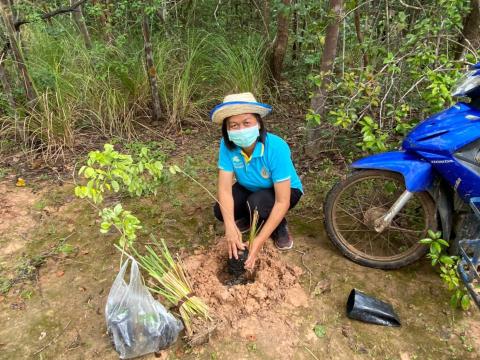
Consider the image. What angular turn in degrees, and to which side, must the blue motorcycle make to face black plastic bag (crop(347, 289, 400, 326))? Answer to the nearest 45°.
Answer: approximately 90° to its left

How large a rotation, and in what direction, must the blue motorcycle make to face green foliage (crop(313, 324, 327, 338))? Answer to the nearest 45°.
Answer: approximately 45° to its left

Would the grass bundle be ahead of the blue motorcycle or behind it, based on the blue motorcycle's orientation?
ahead

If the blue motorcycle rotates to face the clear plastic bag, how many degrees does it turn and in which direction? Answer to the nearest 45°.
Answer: approximately 45° to its left

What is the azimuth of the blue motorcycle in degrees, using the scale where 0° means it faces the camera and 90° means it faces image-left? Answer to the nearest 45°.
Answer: approximately 90°

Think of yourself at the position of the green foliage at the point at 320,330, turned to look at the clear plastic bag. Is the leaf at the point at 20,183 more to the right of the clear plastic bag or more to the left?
right

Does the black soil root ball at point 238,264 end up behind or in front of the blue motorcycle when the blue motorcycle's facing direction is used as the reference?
in front
